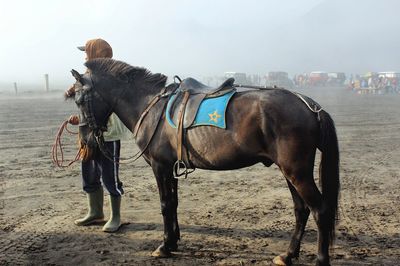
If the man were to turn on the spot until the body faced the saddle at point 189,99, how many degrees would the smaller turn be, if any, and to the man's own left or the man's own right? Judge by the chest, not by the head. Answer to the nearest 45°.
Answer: approximately 135° to the man's own left

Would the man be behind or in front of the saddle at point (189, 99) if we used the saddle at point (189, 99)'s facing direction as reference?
in front

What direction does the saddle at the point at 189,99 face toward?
to the viewer's left

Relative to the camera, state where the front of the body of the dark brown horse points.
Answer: to the viewer's left

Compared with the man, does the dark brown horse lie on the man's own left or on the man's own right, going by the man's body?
on the man's own left
